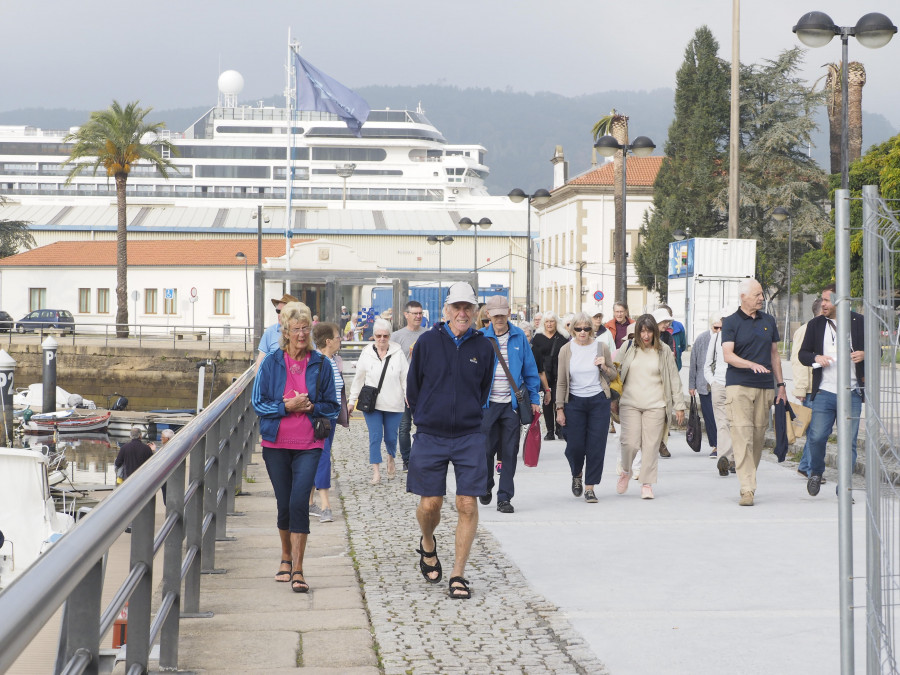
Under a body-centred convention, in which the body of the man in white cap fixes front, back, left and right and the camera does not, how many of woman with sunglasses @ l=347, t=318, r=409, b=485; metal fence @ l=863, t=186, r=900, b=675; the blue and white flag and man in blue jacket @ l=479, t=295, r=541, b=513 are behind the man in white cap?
3

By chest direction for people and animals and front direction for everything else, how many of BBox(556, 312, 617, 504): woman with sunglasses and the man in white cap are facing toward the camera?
2

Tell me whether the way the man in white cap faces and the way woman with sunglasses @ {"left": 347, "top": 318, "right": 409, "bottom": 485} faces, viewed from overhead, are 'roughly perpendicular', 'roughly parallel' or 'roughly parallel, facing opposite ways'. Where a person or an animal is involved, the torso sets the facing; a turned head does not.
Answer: roughly parallel

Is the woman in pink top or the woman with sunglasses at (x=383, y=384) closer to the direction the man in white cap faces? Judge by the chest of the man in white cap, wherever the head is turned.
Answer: the woman in pink top

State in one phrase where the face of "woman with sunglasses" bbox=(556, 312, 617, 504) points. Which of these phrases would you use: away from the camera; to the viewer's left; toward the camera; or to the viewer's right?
toward the camera

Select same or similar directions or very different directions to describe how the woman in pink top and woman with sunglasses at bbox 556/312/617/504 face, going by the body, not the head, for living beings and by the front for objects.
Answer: same or similar directions

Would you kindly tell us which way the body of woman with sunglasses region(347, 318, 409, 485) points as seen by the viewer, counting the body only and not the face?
toward the camera

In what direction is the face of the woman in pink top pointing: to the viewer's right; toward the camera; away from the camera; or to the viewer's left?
toward the camera

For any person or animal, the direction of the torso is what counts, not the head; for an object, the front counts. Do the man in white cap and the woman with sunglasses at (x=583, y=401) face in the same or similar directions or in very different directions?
same or similar directions

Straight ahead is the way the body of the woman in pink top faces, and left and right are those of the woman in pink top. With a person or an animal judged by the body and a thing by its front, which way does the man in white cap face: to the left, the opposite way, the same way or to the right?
the same way

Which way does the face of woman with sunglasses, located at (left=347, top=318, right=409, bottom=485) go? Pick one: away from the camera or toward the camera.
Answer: toward the camera

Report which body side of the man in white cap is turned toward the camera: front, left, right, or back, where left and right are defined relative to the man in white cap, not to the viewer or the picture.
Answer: front

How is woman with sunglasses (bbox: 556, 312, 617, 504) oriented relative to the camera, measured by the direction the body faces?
toward the camera

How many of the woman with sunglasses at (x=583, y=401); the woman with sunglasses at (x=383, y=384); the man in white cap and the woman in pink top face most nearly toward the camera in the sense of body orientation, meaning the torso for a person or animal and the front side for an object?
4

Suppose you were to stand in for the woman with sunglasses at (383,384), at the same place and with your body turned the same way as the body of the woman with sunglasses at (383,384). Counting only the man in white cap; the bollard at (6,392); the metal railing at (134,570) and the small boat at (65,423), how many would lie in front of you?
2
